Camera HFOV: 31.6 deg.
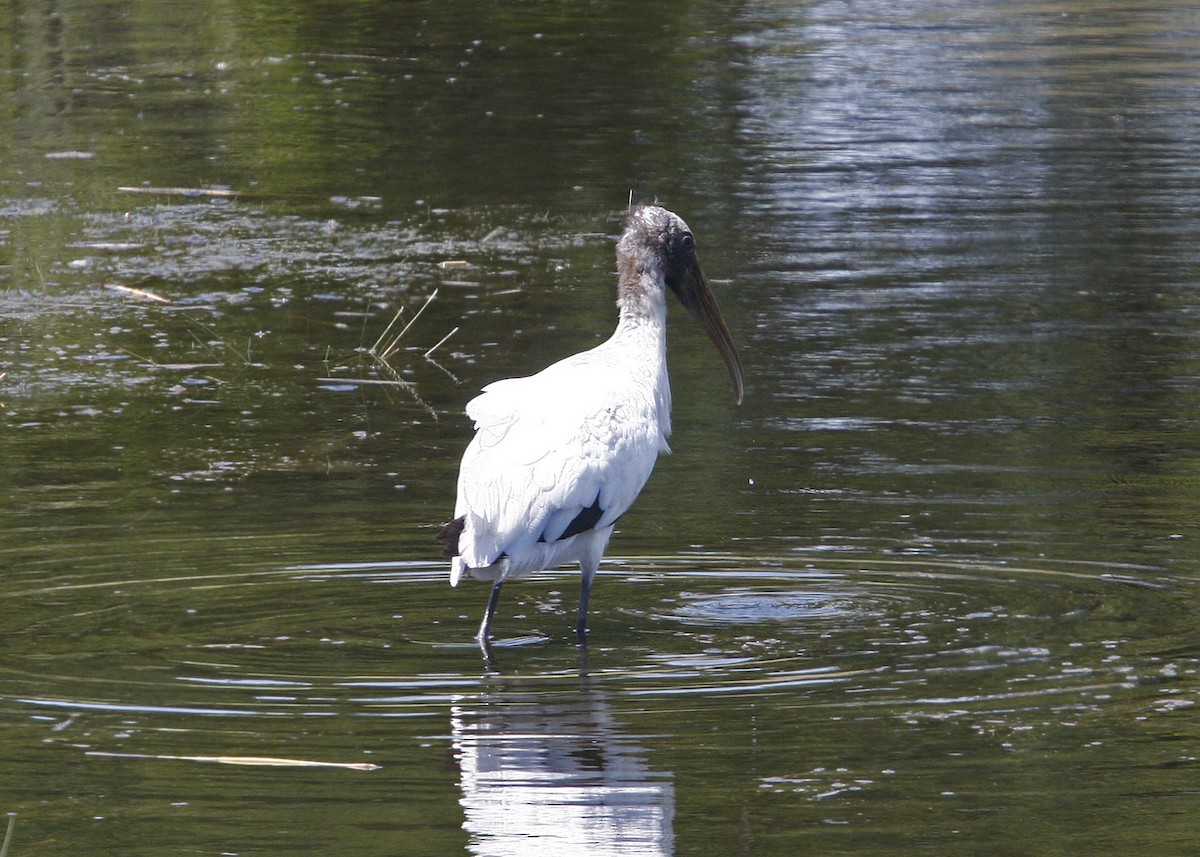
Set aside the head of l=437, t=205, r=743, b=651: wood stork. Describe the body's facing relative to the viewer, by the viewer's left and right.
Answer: facing away from the viewer and to the right of the viewer

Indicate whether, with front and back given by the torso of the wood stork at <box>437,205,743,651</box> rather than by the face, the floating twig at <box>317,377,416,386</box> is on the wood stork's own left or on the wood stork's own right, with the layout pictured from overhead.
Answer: on the wood stork's own left

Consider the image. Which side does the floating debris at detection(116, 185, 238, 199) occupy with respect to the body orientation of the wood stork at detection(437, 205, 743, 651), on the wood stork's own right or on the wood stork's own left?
on the wood stork's own left

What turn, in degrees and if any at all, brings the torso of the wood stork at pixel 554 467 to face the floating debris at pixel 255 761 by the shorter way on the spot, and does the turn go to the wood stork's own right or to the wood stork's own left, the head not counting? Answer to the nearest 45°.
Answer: approximately 180°

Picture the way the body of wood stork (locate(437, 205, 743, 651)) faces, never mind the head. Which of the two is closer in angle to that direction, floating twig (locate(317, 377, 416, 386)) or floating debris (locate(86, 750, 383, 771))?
the floating twig

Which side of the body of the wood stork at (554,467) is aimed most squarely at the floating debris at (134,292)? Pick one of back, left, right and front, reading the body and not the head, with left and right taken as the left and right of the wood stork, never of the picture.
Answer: left
